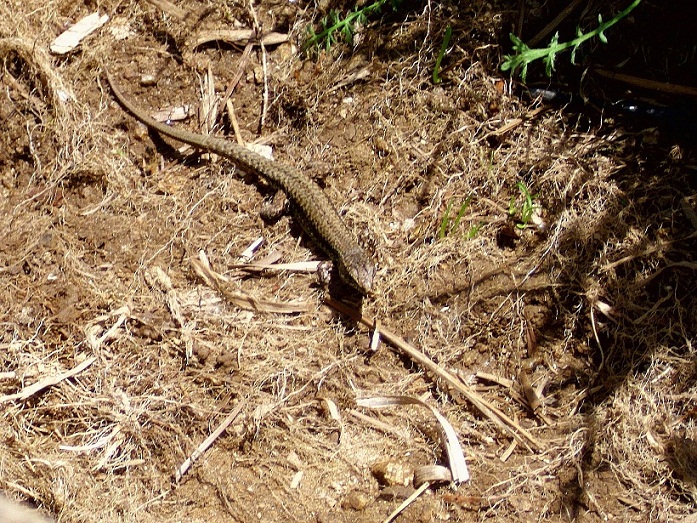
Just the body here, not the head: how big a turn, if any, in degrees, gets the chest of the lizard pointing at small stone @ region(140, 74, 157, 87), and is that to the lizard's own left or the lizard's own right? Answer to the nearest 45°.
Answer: approximately 180°

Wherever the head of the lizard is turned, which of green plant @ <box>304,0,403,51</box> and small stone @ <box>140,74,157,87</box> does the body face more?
the green plant

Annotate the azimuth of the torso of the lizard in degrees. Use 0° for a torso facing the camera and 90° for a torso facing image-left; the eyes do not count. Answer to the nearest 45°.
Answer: approximately 315°

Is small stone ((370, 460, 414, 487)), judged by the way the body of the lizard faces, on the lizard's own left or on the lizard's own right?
on the lizard's own right

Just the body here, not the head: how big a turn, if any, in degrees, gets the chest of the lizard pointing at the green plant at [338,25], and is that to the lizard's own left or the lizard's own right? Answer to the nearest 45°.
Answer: approximately 90° to the lizard's own left

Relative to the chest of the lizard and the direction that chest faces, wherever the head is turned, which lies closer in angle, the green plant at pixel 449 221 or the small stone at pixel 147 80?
the green plant
